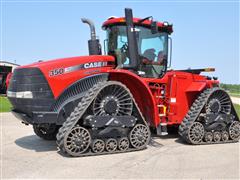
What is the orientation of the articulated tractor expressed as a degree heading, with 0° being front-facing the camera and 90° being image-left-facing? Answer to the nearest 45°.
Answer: approximately 45°
